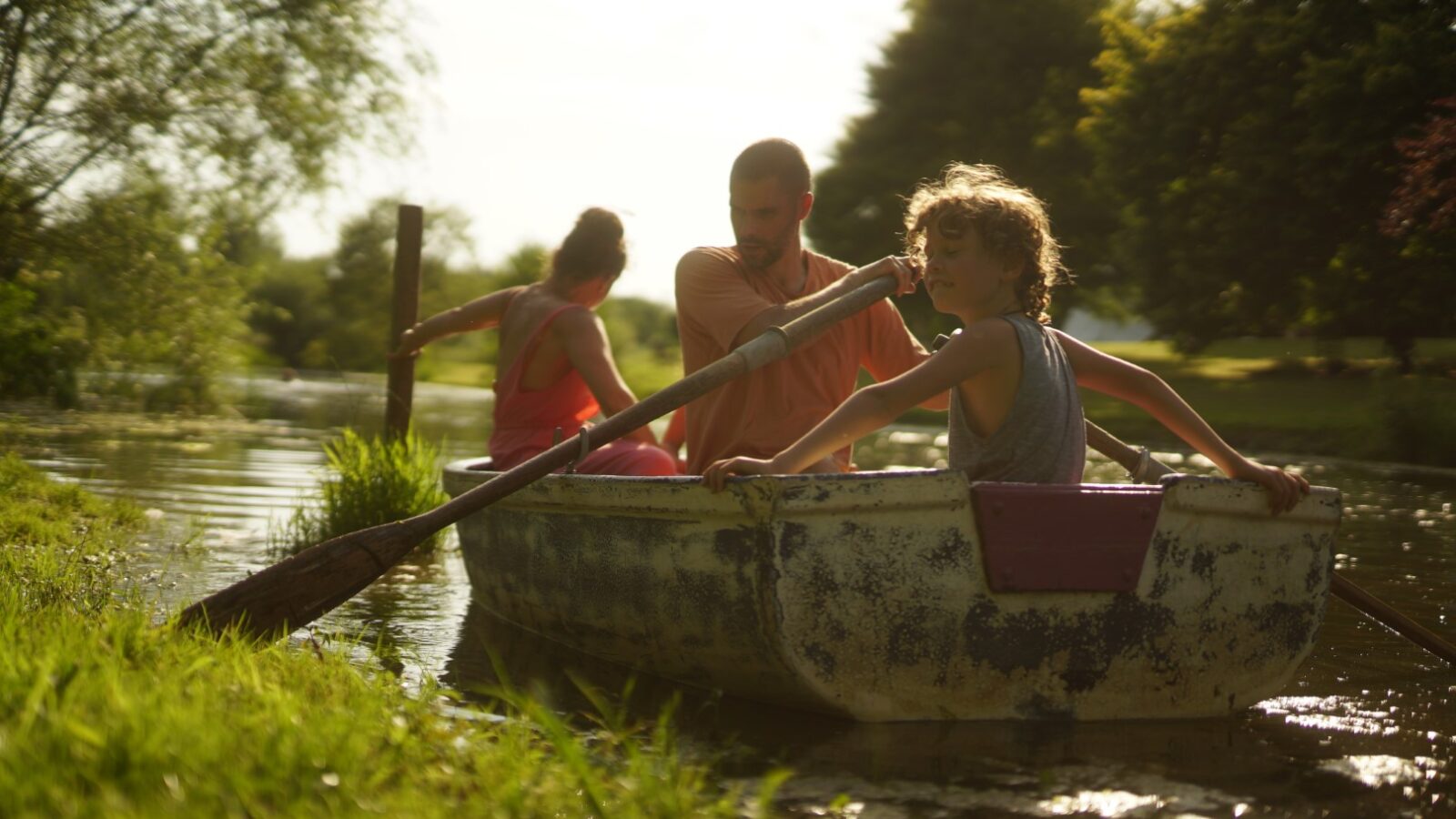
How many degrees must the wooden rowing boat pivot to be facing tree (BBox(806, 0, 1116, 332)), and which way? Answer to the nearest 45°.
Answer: approximately 45° to its right

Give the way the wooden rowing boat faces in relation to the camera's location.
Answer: facing away from the viewer and to the left of the viewer

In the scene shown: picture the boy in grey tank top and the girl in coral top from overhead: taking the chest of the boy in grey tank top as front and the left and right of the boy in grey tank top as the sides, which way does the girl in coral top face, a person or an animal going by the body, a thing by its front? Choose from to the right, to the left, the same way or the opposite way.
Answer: to the right

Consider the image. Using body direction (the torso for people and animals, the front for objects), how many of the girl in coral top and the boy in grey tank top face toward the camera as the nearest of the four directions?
0

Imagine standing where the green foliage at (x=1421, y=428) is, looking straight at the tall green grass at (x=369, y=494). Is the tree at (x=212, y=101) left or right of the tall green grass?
right

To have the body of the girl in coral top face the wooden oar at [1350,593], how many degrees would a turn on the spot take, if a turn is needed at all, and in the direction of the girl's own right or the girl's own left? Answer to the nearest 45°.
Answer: approximately 90° to the girl's own right

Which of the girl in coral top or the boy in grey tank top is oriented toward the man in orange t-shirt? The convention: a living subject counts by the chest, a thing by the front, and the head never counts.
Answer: the boy in grey tank top

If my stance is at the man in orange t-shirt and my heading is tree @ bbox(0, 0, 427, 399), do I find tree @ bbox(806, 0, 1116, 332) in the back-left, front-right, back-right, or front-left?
front-right

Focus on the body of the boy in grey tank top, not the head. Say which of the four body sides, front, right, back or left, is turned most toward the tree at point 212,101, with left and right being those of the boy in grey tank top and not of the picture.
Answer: front

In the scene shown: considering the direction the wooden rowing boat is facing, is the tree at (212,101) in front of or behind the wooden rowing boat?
in front

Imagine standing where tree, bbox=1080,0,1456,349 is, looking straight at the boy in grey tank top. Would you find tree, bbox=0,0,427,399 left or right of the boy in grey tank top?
right

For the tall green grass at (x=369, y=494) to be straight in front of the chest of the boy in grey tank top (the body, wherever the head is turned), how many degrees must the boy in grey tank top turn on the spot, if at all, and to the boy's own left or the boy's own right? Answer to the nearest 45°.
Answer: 0° — they already face it

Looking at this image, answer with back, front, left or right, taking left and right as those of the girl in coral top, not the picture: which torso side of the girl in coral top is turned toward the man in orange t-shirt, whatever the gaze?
right

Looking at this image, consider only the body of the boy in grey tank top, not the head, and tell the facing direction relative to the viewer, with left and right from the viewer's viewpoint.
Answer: facing away from the viewer and to the left of the viewer
